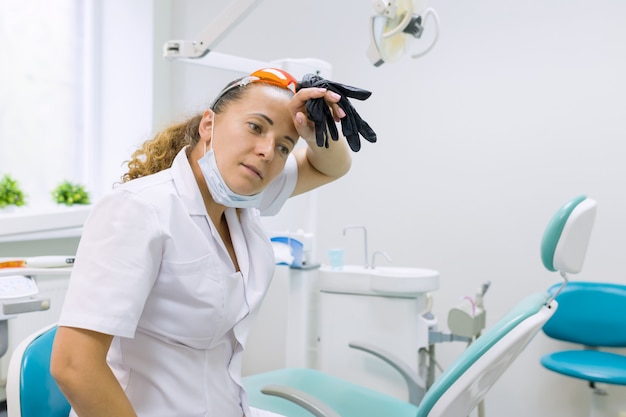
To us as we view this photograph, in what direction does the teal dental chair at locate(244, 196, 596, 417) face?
facing to the left of the viewer

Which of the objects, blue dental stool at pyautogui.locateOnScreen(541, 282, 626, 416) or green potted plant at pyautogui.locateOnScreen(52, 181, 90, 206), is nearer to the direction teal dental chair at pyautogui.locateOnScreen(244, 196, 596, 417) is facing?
the green potted plant

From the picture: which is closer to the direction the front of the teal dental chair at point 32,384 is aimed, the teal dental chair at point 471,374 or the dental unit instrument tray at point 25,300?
the teal dental chair

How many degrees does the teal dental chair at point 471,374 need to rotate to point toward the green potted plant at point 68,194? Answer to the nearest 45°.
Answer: approximately 45° to its right

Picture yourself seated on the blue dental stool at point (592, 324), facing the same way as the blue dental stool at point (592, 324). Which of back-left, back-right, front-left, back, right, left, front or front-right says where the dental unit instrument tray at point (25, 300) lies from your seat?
front-right

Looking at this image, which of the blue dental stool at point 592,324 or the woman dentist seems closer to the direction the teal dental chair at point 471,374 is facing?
the woman dentist

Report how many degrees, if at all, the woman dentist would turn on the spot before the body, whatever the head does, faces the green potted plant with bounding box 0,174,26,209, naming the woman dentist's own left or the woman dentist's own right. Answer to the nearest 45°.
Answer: approximately 180°

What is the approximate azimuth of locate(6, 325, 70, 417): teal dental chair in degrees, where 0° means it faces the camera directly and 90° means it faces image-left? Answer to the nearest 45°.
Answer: approximately 315°

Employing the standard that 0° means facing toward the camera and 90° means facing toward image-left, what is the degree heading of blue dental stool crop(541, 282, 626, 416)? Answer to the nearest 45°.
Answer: approximately 0°

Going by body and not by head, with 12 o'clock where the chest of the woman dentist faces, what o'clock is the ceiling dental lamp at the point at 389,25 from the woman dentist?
The ceiling dental lamp is roughly at 9 o'clock from the woman dentist.
